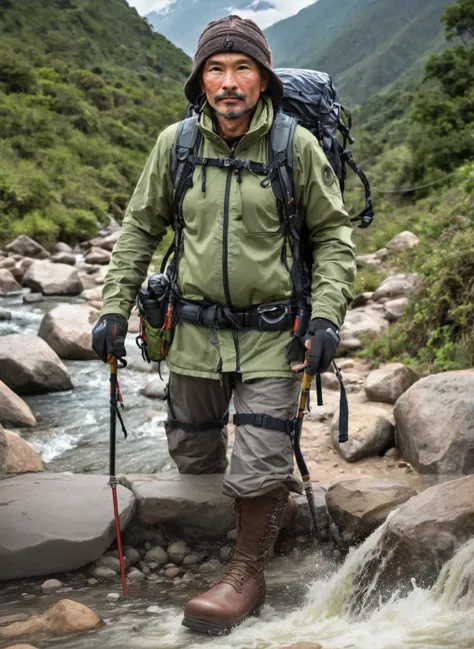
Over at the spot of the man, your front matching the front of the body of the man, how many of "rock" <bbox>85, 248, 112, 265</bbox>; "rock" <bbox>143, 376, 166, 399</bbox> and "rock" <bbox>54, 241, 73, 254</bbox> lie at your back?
3

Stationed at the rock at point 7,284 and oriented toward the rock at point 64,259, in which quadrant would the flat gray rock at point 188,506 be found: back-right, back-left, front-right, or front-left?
back-right

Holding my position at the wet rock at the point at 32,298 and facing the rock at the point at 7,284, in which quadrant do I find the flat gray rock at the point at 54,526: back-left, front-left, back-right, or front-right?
back-left

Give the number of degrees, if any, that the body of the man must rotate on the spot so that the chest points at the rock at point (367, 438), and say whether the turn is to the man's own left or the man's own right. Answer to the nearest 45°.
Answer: approximately 180°

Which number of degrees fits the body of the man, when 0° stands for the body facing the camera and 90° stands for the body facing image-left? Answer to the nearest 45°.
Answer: approximately 0°

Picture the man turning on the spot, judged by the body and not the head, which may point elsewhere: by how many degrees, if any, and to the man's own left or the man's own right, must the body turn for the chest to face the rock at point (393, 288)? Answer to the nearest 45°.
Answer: approximately 180°

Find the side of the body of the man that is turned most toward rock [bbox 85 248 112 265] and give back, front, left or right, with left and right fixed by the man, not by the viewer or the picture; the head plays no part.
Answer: back
